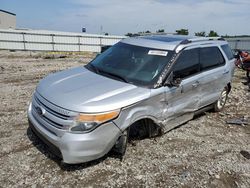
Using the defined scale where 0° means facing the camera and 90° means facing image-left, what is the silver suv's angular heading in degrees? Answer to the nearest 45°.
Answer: approximately 45°

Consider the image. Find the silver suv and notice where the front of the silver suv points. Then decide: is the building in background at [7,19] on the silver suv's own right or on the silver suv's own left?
on the silver suv's own right

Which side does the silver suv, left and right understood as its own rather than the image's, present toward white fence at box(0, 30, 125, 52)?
right
